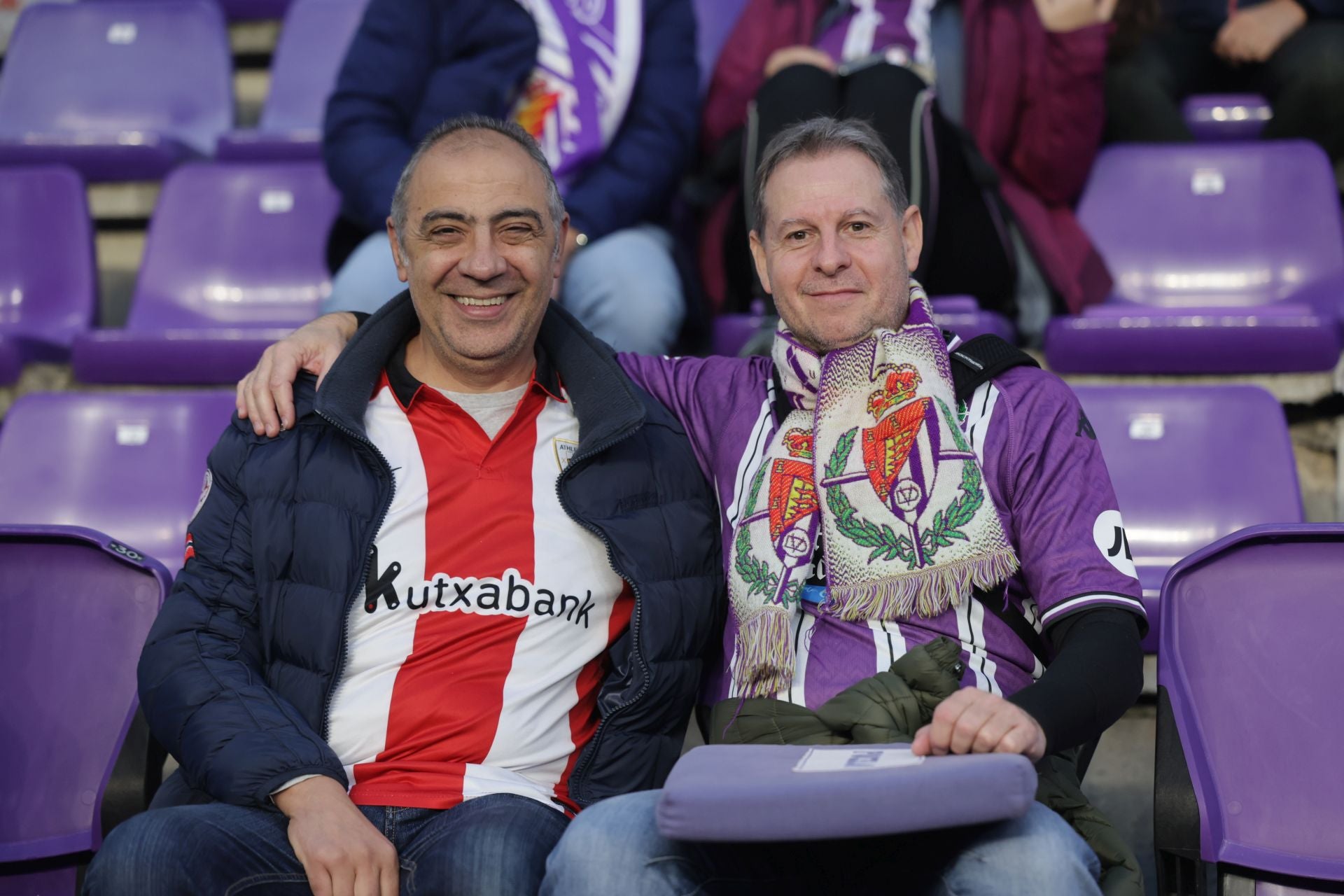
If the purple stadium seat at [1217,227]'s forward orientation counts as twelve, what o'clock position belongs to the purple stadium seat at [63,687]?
the purple stadium seat at [63,687] is roughly at 1 o'clock from the purple stadium seat at [1217,227].

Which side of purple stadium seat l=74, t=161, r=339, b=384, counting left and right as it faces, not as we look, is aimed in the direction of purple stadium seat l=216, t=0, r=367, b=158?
back

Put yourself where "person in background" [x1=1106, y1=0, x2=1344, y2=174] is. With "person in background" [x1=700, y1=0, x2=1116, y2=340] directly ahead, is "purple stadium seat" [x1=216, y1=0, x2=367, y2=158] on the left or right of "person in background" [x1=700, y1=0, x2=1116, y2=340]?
right

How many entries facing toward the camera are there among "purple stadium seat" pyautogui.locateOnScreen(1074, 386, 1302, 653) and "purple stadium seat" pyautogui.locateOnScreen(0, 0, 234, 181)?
2

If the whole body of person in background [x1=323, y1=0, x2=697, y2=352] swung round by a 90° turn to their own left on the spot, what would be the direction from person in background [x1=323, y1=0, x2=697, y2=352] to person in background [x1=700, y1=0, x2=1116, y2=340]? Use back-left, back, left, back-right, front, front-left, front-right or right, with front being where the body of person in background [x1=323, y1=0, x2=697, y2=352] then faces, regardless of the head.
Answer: front

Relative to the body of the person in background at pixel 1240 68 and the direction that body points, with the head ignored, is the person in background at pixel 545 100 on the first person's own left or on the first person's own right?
on the first person's own right

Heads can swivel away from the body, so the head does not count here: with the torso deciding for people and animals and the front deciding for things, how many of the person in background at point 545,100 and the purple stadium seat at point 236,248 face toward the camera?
2

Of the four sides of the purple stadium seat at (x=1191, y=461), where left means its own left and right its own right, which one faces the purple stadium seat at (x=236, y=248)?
right

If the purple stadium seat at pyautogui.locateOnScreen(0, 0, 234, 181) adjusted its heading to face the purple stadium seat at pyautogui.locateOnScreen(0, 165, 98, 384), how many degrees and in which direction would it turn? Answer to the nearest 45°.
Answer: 0° — it already faces it

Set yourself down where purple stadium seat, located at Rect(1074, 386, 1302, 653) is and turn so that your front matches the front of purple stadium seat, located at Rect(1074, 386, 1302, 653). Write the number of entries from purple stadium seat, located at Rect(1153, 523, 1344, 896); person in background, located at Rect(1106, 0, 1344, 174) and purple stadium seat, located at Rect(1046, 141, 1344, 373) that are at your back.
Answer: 2

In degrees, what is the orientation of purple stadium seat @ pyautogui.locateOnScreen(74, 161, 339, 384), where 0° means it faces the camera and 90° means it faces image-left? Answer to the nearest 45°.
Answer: approximately 0°

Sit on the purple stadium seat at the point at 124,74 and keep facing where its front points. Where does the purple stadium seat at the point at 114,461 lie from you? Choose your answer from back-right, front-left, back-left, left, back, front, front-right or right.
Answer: front
